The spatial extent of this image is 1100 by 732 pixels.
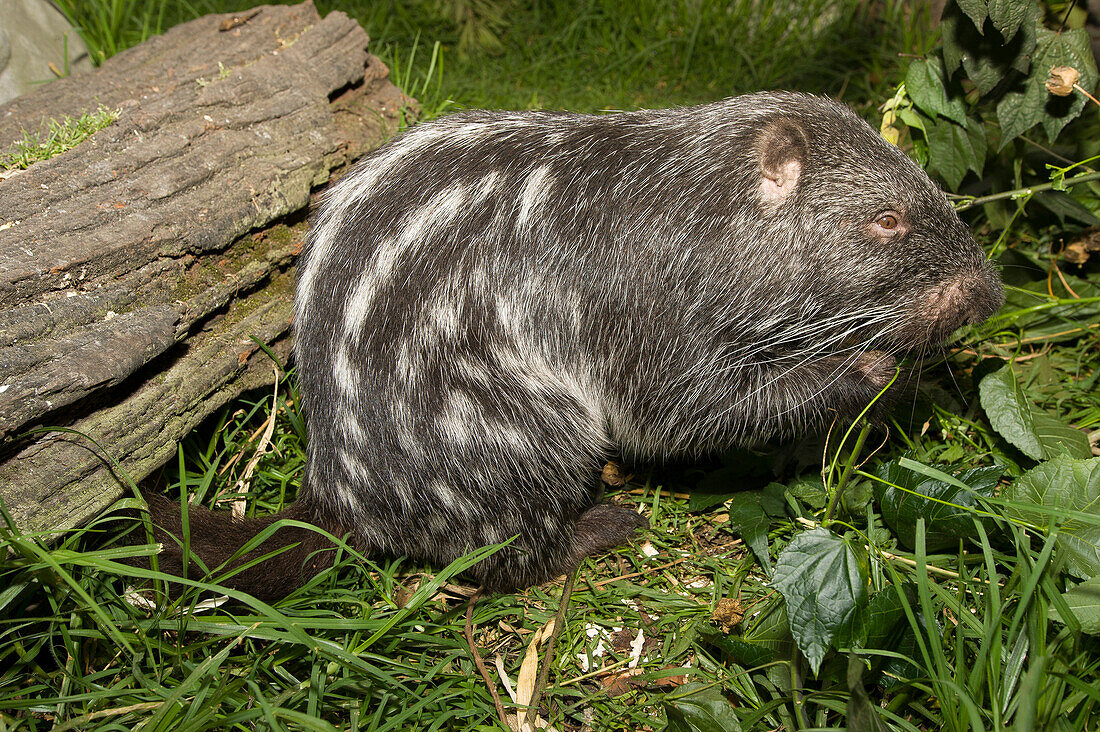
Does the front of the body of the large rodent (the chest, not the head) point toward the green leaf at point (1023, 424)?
yes

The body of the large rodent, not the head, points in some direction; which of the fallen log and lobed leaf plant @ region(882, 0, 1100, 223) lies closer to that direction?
the lobed leaf plant

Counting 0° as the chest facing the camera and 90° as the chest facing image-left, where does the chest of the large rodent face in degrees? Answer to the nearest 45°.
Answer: approximately 270°

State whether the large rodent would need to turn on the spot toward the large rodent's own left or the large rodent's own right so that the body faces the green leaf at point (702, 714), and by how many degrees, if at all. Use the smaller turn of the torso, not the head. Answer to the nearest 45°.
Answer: approximately 90° to the large rodent's own right

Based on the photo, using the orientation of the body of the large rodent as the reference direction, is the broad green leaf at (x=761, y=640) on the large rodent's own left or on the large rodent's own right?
on the large rodent's own right

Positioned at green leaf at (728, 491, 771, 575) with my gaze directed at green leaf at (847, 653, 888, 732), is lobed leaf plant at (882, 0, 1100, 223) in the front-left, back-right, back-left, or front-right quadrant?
back-left
